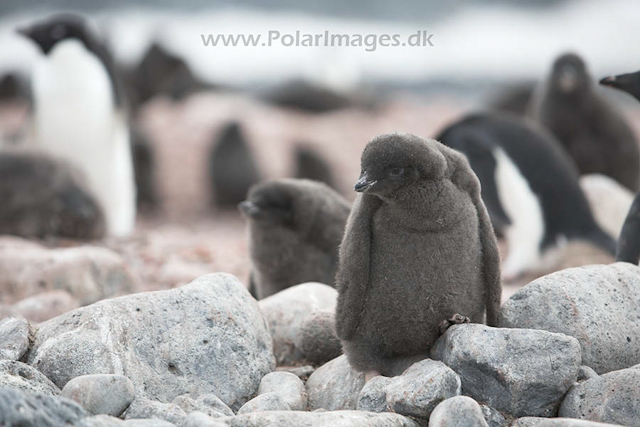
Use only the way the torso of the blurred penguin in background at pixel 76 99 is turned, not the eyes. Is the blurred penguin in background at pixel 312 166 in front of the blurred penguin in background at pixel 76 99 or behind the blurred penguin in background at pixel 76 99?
behind

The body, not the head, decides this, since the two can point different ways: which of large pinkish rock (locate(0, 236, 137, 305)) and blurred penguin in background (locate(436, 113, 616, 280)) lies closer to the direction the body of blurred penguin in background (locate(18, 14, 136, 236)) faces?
the large pinkish rock

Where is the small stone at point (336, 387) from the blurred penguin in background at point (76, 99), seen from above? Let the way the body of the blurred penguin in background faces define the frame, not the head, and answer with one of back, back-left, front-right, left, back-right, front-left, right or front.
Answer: front-left

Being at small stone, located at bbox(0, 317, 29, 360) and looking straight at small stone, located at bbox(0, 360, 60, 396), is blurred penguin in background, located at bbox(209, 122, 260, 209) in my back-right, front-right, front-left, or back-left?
back-left

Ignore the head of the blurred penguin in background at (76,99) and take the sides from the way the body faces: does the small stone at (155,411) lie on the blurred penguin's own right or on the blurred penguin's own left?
on the blurred penguin's own left

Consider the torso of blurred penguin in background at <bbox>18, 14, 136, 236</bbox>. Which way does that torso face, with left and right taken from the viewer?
facing the viewer and to the left of the viewer

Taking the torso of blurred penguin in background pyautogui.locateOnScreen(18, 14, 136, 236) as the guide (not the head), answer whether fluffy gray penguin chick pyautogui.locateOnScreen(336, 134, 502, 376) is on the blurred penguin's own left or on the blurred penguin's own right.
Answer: on the blurred penguin's own left

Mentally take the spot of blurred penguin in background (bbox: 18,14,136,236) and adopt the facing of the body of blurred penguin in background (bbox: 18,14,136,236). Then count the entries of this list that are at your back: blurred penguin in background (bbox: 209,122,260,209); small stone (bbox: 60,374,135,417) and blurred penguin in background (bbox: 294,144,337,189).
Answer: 2

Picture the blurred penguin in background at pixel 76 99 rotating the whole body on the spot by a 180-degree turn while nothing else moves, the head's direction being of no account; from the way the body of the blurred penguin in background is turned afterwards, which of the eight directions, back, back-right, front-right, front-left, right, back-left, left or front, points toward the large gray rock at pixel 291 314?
back-right

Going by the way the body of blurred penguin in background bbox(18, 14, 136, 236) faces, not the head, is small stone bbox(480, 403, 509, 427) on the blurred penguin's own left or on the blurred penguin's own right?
on the blurred penguin's own left

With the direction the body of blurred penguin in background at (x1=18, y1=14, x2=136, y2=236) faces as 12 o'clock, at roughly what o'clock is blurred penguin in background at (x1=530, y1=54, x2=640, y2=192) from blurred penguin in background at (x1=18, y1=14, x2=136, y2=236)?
blurred penguin in background at (x1=530, y1=54, x2=640, y2=192) is roughly at 8 o'clock from blurred penguin in background at (x1=18, y1=14, x2=136, y2=236).

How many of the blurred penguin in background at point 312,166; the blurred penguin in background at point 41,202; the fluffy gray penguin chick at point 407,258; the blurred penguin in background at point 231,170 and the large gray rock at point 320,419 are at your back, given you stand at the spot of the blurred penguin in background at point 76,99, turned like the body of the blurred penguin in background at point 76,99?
2

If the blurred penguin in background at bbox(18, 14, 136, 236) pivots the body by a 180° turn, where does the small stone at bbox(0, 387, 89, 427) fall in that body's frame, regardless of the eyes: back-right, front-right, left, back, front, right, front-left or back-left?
back-right

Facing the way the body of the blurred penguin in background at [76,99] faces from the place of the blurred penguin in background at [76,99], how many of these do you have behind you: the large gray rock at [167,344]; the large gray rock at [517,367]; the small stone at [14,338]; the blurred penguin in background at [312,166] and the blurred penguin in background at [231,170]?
2

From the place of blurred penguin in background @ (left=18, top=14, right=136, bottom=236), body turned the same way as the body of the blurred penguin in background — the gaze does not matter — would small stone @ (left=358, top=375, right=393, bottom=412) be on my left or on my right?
on my left
